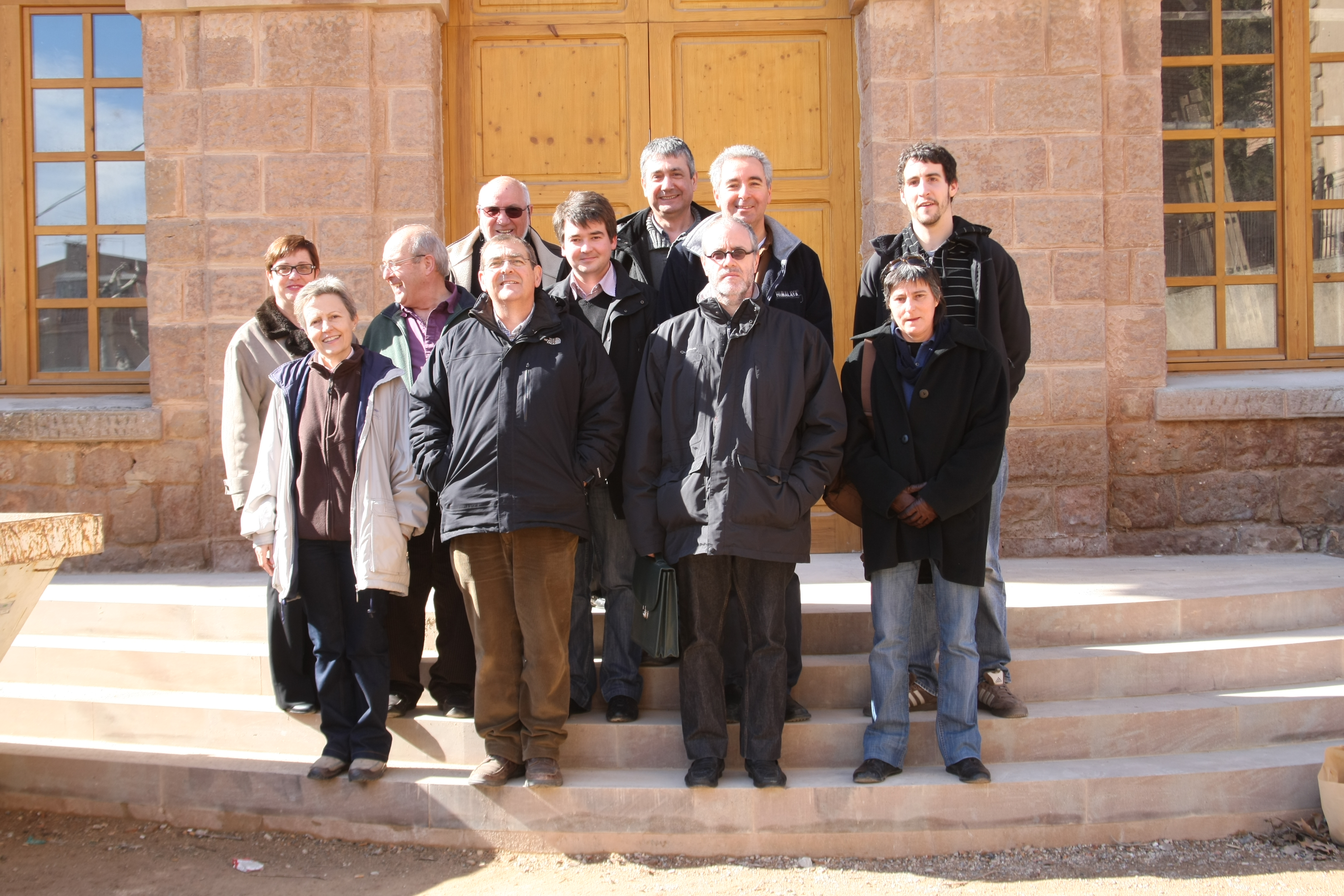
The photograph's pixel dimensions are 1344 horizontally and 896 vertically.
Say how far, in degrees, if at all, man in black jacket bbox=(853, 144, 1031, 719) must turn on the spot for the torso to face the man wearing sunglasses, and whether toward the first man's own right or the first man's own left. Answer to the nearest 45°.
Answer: approximately 90° to the first man's own right

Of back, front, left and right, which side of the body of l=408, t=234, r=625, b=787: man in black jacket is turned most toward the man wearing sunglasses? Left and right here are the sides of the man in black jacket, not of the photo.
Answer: back

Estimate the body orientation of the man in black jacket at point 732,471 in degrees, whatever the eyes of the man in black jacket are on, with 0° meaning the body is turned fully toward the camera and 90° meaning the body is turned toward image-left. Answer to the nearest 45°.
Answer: approximately 0°
